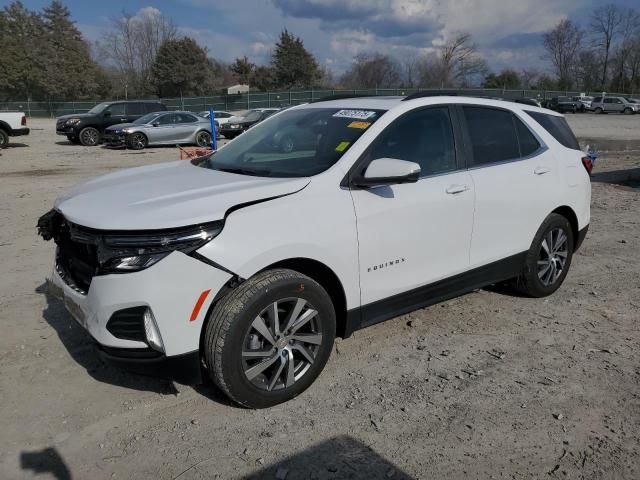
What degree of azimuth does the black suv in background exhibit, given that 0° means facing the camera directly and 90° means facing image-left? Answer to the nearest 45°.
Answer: approximately 45°

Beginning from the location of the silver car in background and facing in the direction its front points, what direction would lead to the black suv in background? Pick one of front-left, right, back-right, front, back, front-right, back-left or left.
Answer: right

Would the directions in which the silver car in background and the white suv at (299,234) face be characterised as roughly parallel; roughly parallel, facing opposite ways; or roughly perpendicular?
roughly parallel

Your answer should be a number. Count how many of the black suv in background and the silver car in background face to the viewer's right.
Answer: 0

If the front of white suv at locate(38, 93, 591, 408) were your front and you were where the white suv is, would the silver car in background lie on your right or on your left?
on your right

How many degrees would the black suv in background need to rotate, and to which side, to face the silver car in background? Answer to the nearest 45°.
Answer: approximately 90° to its left

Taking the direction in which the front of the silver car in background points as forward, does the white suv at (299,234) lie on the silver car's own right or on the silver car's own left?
on the silver car's own left

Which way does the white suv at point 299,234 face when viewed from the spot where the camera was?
facing the viewer and to the left of the viewer
